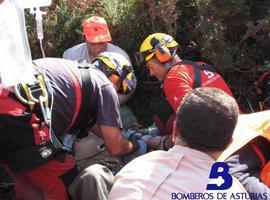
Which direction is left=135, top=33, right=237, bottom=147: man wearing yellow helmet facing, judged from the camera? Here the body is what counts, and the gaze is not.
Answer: to the viewer's left
